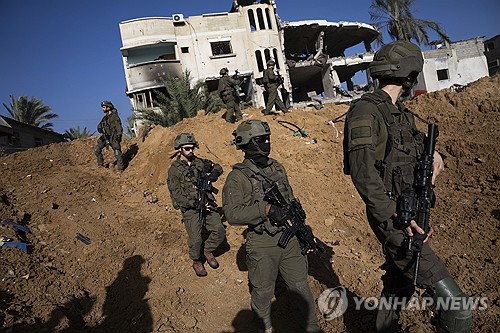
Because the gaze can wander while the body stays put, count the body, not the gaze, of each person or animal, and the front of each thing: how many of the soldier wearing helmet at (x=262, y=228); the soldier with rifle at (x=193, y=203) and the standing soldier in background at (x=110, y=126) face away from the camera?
0

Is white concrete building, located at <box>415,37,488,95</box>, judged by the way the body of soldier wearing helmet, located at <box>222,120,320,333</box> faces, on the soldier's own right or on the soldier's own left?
on the soldier's own left

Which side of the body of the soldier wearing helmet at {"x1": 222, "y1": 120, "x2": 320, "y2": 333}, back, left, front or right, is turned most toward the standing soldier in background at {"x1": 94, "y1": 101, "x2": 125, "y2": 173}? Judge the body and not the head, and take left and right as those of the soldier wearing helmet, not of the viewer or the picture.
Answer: back

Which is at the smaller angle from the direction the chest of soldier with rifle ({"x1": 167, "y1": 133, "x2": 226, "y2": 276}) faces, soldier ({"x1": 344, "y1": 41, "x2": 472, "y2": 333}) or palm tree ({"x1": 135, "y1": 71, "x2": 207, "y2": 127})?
the soldier

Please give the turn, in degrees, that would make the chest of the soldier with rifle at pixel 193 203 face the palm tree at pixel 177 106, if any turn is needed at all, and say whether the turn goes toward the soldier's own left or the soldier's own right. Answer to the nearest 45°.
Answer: approximately 135° to the soldier's own left

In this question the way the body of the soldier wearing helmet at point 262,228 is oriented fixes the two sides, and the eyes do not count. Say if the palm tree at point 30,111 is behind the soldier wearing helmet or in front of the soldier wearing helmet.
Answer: behind

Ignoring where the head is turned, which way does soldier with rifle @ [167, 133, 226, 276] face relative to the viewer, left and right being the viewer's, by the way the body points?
facing the viewer and to the right of the viewer

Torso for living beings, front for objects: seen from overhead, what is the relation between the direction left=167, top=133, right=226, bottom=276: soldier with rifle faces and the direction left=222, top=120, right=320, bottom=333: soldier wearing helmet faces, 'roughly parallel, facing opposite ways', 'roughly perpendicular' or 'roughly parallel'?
roughly parallel

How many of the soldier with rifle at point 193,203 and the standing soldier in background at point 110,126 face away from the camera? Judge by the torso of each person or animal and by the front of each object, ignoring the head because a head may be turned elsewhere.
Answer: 0
